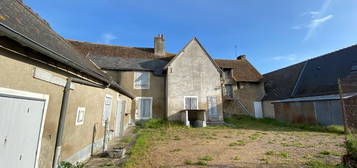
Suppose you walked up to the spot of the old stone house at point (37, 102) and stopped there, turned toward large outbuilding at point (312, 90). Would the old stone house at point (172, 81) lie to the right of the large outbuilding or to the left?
left

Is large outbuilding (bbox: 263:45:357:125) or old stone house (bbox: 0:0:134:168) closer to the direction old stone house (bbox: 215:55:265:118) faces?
the old stone house

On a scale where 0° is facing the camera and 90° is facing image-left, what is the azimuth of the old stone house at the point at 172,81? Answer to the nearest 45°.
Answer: approximately 0°

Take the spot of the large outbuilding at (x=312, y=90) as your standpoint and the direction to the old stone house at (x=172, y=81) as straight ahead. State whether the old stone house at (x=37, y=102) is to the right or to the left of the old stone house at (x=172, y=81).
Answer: left

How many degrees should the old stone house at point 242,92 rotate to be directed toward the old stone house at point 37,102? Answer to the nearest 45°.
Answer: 0° — it already faces it

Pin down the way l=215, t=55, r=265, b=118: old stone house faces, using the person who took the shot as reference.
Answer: facing the viewer

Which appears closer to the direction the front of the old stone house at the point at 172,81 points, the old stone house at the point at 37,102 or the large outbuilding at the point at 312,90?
the old stone house
